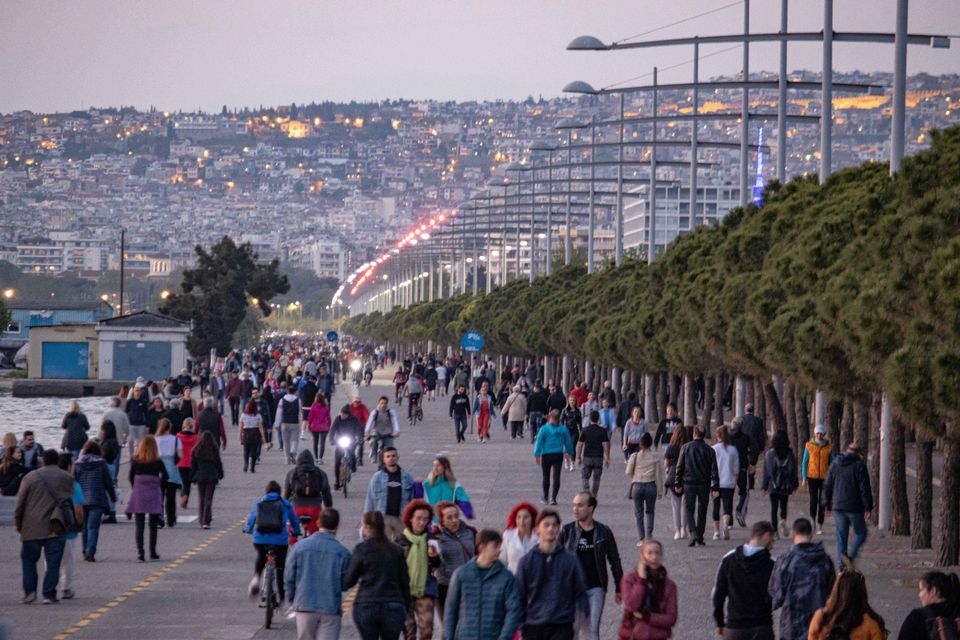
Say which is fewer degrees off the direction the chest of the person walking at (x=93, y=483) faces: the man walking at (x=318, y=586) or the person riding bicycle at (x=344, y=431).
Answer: the person riding bicycle

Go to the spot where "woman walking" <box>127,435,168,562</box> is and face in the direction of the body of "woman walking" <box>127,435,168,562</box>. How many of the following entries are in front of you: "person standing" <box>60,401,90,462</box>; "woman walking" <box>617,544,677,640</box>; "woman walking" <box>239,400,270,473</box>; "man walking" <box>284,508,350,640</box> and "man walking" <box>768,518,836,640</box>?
2

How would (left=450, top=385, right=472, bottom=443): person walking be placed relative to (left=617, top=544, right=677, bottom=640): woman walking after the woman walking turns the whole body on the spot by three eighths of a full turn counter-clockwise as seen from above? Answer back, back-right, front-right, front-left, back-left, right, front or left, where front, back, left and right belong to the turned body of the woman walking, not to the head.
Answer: front-left

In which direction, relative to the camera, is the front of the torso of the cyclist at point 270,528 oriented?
away from the camera

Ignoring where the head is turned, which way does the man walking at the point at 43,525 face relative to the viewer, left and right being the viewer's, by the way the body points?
facing away from the viewer

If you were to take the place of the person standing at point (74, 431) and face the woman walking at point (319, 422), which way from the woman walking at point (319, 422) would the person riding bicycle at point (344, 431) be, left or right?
right

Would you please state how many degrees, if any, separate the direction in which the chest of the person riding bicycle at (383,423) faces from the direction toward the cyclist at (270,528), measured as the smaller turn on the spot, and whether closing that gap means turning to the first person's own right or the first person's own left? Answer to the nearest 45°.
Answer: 0° — they already face them

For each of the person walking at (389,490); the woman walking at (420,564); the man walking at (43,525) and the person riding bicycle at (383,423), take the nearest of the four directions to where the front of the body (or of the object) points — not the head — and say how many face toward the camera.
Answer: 3

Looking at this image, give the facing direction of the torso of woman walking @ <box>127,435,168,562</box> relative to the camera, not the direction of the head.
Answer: away from the camera

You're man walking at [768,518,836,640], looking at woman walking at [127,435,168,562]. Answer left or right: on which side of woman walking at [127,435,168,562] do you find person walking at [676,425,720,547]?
right

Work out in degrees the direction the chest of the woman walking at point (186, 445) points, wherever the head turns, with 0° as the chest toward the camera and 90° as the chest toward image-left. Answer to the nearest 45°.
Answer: approximately 180°

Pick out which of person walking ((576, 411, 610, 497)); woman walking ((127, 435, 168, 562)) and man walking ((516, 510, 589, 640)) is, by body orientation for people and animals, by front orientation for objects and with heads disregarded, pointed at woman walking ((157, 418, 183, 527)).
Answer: woman walking ((127, 435, 168, 562))

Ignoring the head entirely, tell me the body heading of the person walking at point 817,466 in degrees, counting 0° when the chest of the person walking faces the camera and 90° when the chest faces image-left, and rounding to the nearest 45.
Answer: approximately 0°

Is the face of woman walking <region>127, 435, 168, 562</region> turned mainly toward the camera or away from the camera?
away from the camera

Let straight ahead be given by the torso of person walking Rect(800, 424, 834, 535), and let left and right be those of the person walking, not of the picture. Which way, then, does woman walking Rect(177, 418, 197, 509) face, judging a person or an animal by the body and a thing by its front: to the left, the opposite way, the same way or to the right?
the opposite way
